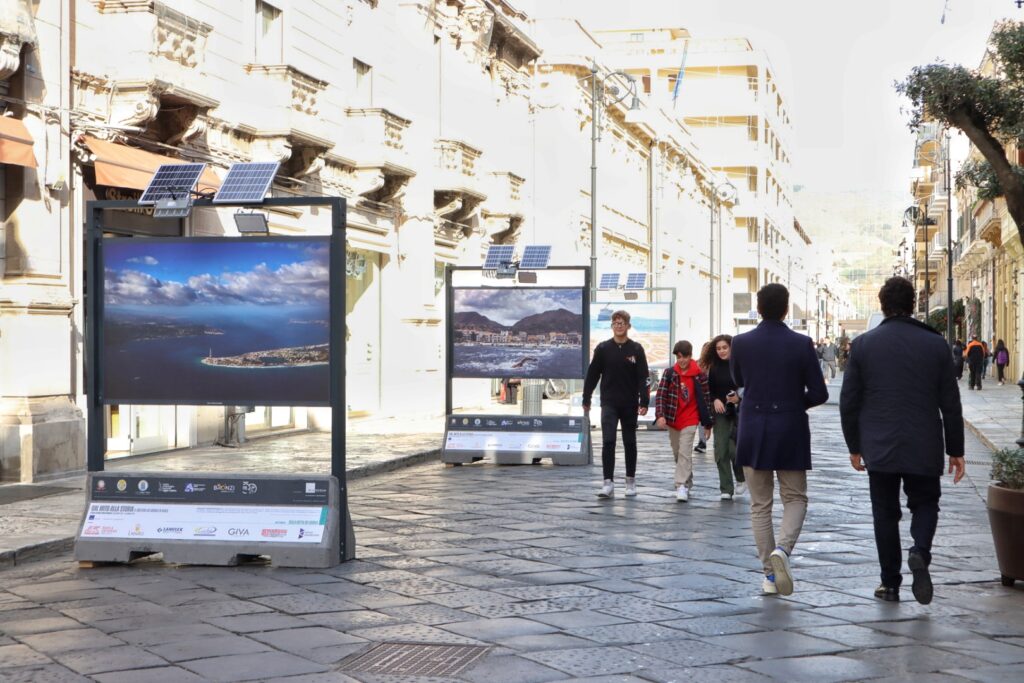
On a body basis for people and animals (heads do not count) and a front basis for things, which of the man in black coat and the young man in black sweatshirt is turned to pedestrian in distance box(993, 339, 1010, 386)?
the man in black coat

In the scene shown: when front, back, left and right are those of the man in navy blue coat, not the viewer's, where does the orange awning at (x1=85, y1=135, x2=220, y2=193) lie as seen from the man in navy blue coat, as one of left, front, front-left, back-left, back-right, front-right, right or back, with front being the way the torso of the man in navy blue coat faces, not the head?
front-left

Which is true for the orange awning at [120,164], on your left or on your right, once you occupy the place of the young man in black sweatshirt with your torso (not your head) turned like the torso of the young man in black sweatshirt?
on your right

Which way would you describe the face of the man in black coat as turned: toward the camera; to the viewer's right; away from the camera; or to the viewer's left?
away from the camera

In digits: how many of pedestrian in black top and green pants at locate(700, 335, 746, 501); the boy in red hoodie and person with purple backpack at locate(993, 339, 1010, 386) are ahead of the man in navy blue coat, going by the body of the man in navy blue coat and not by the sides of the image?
3

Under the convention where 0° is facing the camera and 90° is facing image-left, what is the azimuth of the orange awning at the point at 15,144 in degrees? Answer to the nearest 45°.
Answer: approximately 315°

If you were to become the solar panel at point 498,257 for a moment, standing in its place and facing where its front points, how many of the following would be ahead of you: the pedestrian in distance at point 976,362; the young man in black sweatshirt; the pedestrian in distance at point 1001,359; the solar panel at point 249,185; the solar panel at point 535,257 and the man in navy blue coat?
3

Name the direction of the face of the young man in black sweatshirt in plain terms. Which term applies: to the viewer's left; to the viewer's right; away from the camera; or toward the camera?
toward the camera

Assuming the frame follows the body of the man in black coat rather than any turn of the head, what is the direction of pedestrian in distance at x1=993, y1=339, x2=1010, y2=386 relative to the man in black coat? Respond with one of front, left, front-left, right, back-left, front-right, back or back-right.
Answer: front

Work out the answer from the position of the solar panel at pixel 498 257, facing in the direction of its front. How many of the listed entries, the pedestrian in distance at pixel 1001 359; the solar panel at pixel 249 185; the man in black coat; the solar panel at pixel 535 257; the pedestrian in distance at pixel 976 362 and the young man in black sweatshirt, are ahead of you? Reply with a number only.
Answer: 3

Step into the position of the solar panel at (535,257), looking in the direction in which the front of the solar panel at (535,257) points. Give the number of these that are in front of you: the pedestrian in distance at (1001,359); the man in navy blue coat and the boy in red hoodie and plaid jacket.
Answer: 2

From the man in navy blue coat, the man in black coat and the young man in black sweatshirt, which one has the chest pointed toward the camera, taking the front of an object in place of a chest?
the young man in black sweatshirt

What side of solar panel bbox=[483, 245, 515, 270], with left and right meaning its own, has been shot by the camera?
front

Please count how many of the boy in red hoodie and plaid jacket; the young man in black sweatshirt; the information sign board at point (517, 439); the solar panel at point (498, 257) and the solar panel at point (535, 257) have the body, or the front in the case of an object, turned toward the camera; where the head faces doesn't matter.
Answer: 5

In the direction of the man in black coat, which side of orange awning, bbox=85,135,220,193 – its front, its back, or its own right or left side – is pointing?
front

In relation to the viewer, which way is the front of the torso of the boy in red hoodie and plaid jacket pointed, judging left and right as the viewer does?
facing the viewer

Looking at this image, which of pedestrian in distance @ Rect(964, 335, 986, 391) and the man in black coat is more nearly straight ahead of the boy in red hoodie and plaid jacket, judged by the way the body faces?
the man in black coat

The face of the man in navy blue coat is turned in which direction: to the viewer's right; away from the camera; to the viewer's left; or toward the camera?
away from the camera

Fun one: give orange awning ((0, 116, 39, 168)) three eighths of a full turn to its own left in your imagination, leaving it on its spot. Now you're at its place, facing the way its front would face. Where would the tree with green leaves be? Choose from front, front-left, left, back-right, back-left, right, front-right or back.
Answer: right

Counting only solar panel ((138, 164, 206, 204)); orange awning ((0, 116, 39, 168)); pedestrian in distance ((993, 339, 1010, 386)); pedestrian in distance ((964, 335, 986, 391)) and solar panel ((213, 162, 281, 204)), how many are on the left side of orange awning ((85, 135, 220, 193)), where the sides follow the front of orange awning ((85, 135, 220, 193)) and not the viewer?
2

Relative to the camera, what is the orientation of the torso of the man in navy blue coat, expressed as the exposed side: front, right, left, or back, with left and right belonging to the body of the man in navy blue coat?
back

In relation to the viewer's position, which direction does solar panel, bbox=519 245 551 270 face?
facing the viewer
